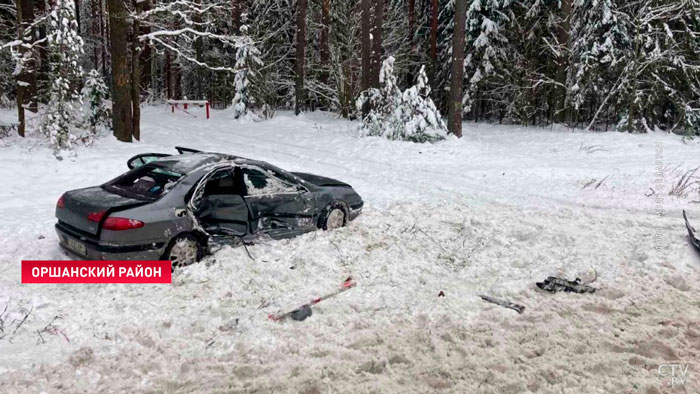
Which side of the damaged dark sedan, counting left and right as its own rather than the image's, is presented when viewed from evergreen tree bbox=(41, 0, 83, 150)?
left

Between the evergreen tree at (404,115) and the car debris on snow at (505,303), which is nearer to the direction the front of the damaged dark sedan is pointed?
the evergreen tree

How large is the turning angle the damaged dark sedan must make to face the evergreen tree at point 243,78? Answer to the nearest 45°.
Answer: approximately 45° to its left

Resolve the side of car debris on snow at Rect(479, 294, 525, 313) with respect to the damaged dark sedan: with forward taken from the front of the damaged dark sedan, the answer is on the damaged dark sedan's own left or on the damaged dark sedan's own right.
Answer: on the damaged dark sedan's own right

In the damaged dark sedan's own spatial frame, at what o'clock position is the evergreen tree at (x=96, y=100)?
The evergreen tree is roughly at 10 o'clock from the damaged dark sedan.

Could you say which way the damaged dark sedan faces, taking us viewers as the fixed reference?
facing away from the viewer and to the right of the viewer

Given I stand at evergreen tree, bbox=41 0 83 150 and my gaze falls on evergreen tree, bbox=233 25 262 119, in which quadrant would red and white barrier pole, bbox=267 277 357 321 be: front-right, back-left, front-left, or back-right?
back-right

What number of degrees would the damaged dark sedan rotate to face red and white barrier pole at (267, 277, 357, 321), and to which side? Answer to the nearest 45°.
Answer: approximately 90° to its right

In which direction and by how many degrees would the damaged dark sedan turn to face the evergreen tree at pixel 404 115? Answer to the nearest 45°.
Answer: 0° — it already faces it

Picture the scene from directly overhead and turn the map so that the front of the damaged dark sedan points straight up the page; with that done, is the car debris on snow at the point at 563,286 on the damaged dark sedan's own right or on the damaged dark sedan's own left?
on the damaged dark sedan's own right
